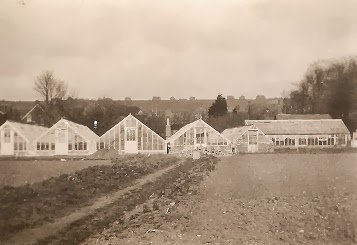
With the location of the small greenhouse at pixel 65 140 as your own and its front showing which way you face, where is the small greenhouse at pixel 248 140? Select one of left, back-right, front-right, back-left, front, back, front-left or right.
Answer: left

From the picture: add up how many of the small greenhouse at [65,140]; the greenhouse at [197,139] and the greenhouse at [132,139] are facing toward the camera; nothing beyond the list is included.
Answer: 3

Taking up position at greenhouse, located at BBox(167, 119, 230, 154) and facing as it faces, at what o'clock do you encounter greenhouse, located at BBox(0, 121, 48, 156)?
greenhouse, located at BBox(0, 121, 48, 156) is roughly at 2 o'clock from greenhouse, located at BBox(167, 119, 230, 154).

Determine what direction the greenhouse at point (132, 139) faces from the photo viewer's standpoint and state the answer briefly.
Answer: facing the viewer

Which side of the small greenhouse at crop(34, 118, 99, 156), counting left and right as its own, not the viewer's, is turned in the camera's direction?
front

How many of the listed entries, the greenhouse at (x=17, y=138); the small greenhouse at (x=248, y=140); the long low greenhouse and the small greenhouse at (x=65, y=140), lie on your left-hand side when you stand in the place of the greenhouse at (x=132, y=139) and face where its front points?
2

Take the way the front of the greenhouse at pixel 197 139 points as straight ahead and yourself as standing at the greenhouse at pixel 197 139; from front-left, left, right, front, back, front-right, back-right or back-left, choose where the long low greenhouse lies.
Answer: left
